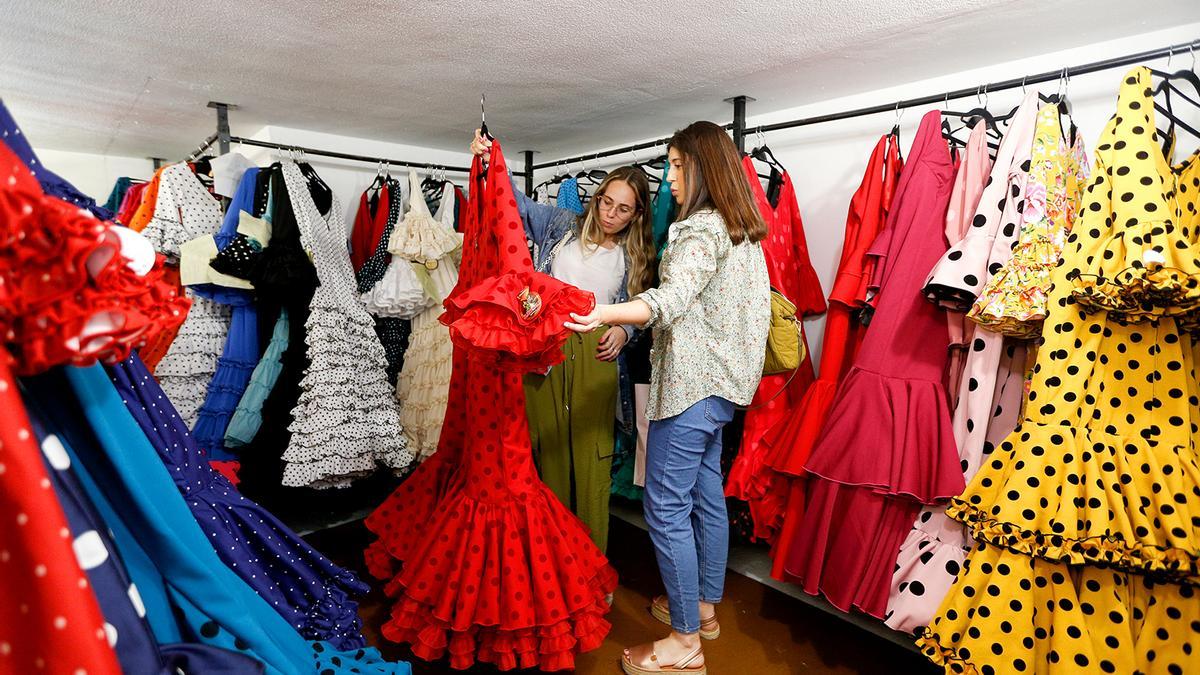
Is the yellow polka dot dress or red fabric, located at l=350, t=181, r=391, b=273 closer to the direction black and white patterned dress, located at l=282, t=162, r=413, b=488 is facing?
the yellow polka dot dress

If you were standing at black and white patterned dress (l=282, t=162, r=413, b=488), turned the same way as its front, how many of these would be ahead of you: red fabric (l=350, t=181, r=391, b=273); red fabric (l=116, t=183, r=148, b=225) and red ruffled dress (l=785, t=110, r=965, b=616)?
1

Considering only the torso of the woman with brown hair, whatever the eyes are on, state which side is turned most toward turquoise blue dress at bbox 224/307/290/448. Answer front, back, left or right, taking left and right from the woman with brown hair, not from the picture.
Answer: front

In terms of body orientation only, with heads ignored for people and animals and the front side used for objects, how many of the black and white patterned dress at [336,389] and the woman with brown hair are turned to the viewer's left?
1

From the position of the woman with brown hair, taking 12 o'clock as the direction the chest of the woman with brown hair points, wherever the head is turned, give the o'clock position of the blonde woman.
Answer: The blonde woman is roughly at 2 o'clock from the woman with brown hair.

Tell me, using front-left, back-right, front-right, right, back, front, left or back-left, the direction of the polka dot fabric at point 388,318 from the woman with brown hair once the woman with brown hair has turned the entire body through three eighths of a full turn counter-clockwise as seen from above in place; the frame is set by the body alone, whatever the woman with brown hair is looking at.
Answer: back

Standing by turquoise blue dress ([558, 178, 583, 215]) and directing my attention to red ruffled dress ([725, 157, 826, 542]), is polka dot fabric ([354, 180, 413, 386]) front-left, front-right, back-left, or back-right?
back-right

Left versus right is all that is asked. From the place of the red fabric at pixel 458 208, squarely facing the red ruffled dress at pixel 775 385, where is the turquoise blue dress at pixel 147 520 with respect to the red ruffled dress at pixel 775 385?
right

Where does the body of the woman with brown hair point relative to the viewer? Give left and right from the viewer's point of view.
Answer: facing to the left of the viewer

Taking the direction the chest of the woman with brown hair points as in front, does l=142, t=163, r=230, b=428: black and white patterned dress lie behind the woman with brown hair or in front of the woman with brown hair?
in front

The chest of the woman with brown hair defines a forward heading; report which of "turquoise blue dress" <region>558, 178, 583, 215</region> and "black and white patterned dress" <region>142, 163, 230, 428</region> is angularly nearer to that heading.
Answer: the black and white patterned dress

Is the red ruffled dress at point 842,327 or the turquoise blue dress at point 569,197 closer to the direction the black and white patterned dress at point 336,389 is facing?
the red ruffled dress

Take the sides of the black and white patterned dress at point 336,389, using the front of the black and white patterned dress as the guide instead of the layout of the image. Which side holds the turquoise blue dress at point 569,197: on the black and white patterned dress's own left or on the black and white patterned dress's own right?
on the black and white patterned dress's own left

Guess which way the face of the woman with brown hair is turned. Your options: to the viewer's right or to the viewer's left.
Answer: to the viewer's left

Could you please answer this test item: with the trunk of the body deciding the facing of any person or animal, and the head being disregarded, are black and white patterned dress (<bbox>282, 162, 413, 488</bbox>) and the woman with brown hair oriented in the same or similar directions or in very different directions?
very different directions
